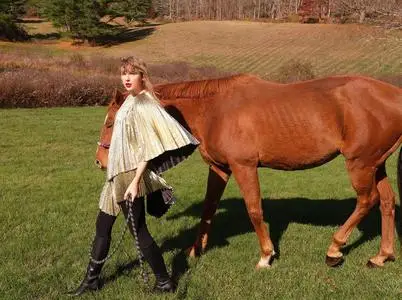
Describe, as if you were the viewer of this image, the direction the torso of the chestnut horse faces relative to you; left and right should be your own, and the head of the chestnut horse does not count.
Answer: facing to the left of the viewer
